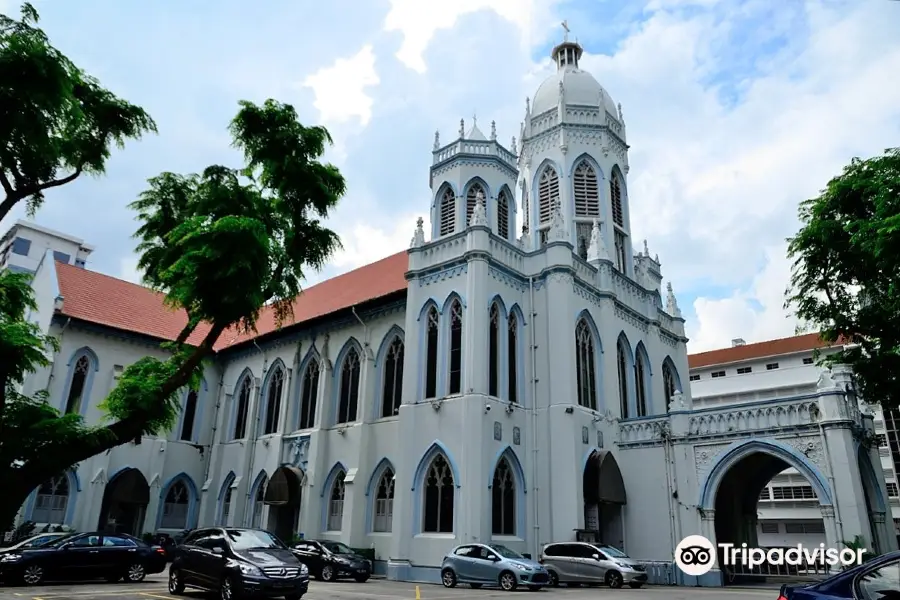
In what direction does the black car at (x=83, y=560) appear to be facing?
to the viewer's left

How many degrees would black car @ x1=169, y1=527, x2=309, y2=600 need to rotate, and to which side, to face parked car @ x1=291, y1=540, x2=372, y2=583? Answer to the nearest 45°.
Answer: approximately 135° to its left

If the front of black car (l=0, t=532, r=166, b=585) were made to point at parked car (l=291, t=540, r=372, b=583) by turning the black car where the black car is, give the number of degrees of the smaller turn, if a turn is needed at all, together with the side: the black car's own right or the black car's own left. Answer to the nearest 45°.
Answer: approximately 180°

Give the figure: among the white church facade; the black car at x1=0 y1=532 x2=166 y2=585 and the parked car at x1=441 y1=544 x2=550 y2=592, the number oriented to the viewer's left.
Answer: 1

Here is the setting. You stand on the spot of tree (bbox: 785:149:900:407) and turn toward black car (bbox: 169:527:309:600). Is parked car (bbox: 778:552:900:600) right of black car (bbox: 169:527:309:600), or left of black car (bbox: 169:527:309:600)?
left

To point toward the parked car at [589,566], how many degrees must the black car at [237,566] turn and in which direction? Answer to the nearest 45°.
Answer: approximately 45° to its left

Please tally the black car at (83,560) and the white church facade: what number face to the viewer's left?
1

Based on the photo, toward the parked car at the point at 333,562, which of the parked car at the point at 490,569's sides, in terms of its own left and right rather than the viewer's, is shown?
back

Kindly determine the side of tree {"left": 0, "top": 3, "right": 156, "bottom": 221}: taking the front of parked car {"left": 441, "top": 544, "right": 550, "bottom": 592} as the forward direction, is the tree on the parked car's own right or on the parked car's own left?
on the parked car's own right

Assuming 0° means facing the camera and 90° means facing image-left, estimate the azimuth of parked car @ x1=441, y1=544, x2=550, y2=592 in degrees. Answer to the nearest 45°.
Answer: approximately 315°

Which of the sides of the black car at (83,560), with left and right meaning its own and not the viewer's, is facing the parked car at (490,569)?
back
